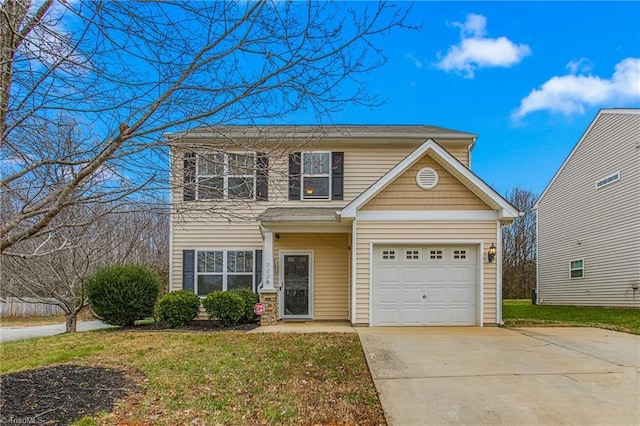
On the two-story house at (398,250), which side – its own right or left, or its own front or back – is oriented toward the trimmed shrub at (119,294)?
right

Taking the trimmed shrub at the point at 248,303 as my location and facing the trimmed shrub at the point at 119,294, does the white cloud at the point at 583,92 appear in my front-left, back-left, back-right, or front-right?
back-right

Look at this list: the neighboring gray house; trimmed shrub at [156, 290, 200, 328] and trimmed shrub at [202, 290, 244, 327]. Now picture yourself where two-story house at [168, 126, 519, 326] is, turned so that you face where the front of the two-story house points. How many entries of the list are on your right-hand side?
2

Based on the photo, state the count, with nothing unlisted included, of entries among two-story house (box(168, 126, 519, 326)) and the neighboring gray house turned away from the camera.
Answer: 0

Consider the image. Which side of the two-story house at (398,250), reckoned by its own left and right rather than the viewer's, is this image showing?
front

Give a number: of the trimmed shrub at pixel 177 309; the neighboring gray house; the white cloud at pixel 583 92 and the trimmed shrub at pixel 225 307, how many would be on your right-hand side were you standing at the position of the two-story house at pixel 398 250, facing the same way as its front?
2

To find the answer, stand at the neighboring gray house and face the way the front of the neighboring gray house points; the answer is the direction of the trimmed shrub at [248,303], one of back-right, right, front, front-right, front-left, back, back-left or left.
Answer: right

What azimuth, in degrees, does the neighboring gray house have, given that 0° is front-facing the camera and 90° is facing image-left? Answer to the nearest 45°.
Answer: approximately 315°

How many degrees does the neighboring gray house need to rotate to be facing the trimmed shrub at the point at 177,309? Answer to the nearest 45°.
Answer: approximately 90° to its right

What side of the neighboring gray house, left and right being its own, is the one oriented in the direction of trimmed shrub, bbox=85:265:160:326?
right

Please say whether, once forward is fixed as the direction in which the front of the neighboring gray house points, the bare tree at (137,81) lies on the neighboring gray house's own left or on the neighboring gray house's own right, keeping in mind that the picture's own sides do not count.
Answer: on the neighboring gray house's own right
